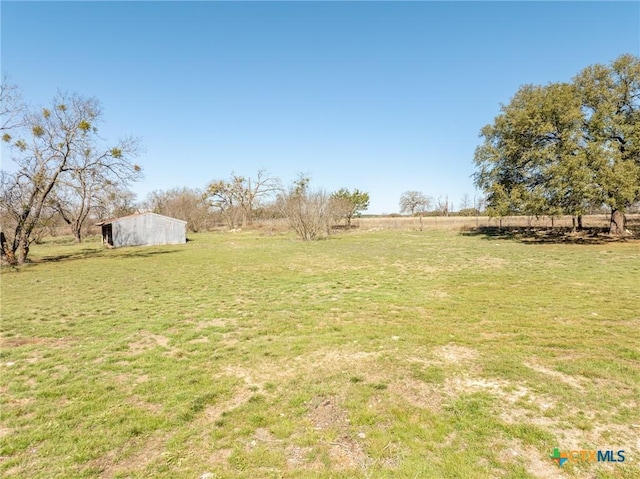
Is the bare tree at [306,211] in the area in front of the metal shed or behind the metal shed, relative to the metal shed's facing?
behind

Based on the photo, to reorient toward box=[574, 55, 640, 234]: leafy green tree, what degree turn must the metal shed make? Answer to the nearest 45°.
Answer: approximately 135° to its left

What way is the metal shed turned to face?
to the viewer's left
